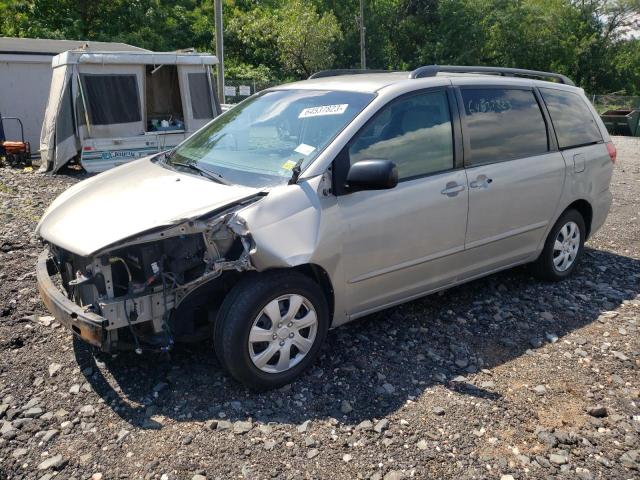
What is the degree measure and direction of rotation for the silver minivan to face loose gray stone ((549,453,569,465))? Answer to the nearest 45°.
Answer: approximately 90° to its left

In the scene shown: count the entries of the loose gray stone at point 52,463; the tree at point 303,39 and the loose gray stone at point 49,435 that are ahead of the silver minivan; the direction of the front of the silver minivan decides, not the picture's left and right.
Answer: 2

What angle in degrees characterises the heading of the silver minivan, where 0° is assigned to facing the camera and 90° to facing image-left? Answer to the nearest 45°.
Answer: approximately 45°

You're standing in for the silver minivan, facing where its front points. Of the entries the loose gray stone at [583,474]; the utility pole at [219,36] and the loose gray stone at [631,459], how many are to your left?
2

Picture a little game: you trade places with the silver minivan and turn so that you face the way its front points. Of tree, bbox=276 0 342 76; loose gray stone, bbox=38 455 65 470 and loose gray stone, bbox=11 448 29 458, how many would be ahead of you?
2

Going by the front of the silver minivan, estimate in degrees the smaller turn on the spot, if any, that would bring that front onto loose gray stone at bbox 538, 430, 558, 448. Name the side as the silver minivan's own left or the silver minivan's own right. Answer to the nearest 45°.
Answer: approximately 90° to the silver minivan's own left

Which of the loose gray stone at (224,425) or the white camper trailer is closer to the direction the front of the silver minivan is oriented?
the loose gray stone

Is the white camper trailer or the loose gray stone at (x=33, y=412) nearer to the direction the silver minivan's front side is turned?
the loose gray stone

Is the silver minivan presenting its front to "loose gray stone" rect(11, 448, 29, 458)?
yes

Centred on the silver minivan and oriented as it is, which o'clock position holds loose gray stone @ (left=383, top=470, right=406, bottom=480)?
The loose gray stone is roughly at 10 o'clock from the silver minivan.

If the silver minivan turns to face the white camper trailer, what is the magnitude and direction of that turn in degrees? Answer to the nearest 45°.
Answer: approximately 90° to its right

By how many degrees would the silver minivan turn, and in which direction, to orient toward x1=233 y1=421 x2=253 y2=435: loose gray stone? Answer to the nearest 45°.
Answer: approximately 45° to its left

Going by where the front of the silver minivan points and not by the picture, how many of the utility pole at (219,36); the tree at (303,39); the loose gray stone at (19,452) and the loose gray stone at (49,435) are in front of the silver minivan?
2

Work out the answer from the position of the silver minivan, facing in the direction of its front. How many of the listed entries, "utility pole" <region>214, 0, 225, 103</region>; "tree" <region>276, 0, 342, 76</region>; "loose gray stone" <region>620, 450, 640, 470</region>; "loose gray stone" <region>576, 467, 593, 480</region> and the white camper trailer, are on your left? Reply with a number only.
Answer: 2
